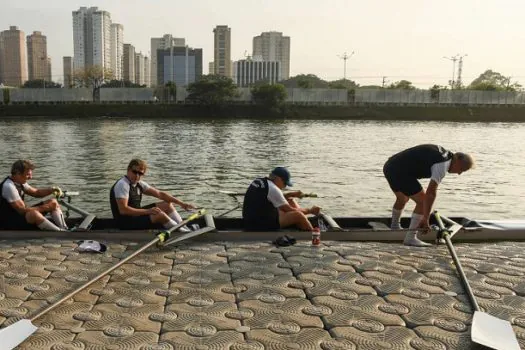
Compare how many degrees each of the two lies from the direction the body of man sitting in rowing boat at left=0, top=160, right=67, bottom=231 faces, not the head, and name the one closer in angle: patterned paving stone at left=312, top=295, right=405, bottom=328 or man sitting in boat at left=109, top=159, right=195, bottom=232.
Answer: the man sitting in boat

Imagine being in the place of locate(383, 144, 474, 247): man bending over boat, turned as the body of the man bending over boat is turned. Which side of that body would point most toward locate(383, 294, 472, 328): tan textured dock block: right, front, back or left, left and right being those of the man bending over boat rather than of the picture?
right

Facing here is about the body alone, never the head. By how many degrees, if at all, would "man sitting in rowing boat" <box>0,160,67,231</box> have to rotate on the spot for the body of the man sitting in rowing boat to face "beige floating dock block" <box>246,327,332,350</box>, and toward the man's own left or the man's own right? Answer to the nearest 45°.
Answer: approximately 45° to the man's own right

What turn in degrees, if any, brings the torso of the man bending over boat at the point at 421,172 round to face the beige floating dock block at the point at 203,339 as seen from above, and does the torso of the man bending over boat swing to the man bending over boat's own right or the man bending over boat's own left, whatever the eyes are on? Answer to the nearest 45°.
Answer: approximately 90° to the man bending over boat's own right

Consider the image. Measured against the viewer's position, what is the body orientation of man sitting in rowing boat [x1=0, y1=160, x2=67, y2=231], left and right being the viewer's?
facing to the right of the viewer

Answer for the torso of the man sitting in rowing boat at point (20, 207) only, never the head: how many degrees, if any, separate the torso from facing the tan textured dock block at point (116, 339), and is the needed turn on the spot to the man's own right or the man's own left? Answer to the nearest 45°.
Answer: approximately 90° to the man's own right

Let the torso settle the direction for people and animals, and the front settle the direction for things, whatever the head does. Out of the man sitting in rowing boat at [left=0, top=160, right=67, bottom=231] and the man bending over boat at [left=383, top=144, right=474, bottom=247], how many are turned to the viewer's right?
2

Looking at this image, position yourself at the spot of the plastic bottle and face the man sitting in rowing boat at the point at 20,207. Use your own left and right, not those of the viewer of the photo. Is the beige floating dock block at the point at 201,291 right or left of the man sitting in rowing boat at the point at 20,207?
left

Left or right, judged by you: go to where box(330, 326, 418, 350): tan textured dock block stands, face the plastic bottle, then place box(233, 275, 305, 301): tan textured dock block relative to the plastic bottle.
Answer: left

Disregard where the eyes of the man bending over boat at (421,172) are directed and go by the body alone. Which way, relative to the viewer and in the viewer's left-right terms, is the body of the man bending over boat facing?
facing to the right of the viewer

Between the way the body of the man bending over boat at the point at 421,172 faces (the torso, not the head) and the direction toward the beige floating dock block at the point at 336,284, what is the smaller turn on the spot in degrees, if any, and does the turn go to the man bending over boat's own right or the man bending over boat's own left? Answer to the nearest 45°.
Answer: approximately 90° to the man bending over boat's own right

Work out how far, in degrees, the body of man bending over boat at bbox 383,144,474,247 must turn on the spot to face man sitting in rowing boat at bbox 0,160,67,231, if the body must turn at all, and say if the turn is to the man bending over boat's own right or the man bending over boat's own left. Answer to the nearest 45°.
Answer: approximately 180°

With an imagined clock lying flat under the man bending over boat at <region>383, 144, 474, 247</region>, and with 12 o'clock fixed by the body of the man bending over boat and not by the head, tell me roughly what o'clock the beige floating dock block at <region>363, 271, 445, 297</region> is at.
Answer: The beige floating dock block is roughly at 3 o'clock from the man bending over boat.

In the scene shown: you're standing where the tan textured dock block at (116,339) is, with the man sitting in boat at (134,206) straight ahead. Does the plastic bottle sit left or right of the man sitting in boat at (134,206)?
right

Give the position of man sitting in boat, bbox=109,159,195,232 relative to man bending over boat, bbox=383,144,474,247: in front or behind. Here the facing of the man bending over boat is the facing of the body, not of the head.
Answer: behind

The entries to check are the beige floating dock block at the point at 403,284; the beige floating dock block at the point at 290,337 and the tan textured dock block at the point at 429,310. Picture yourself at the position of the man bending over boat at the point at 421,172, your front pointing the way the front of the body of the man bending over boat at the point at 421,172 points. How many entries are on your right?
3
